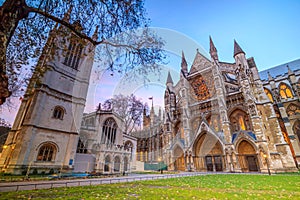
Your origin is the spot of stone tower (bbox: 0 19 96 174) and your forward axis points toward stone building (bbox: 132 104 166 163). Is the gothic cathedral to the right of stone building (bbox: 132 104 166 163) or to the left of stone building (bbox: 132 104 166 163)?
right

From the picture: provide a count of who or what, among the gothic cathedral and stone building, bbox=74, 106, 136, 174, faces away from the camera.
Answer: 0

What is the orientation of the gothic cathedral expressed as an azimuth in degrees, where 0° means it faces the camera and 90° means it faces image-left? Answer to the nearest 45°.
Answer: approximately 45°

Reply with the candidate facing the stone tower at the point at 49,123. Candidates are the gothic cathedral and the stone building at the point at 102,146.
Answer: the gothic cathedral

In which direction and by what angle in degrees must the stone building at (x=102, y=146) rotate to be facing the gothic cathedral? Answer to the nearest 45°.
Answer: approximately 45° to its left

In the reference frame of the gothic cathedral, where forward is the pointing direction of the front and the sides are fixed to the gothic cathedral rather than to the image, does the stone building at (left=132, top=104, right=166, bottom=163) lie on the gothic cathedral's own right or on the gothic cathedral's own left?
on the gothic cathedral's own right

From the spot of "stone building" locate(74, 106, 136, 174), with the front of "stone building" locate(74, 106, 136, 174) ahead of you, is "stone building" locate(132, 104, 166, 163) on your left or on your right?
on your left

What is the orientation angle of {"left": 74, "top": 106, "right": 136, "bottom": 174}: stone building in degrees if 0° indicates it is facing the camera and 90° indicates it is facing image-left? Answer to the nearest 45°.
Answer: approximately 315°

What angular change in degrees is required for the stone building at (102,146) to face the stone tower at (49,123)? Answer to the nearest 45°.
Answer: approximately 90° to its right

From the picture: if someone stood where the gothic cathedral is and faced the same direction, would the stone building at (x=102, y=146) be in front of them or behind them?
in front
